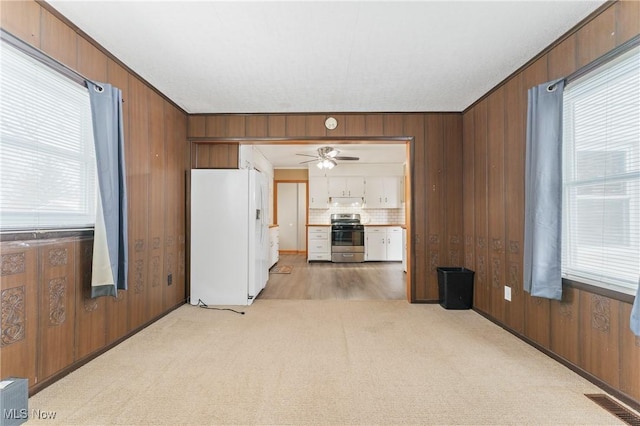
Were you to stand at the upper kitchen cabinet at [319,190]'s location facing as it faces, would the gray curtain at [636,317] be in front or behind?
in front

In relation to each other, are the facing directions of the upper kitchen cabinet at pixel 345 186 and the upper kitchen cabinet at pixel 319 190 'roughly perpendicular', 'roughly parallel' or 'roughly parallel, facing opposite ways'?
roughly parallel

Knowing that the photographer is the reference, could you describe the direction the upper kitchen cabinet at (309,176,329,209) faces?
facing the viewer

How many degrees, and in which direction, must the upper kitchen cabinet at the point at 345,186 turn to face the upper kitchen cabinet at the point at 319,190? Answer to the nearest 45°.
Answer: approximately 90° to its right

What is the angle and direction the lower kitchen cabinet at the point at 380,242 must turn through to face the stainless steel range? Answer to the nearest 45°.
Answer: approximately 90° to its right

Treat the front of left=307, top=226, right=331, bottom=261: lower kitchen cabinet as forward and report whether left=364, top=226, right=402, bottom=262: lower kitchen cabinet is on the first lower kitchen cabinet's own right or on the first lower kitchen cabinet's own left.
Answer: on the first lower kitchen cabinet's own left

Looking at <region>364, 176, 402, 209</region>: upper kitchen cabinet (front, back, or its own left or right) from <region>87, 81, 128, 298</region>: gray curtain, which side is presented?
front

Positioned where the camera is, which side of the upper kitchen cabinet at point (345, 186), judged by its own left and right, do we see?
front

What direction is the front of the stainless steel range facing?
toward the camera
